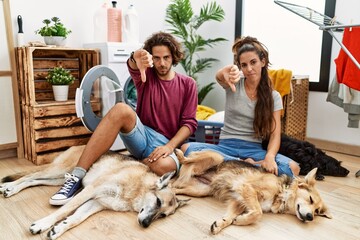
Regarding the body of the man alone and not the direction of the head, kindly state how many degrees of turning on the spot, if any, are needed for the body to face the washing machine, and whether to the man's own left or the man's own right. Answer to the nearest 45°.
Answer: approximately 180°

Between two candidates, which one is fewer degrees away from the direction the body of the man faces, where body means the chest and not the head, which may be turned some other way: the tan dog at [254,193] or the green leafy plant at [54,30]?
the tan dog

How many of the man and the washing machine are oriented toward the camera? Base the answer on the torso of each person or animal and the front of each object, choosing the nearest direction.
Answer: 2

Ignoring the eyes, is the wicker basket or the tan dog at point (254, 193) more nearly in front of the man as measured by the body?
the tan dog

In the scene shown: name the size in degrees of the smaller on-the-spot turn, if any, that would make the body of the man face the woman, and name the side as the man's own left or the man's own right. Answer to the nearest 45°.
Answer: approximately 90° to the man's own left
